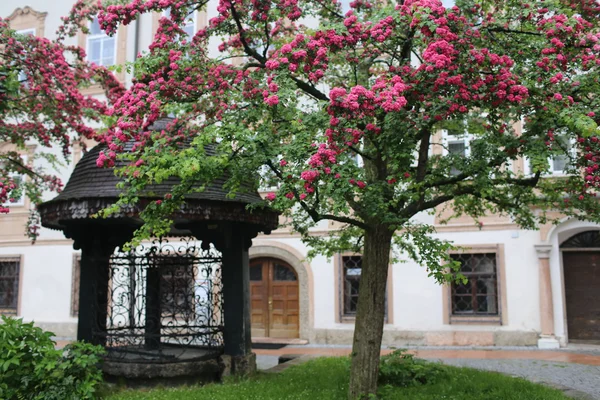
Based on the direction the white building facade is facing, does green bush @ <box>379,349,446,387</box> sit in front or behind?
in front

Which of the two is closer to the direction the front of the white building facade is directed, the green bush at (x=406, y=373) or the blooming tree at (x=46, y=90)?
the green bush

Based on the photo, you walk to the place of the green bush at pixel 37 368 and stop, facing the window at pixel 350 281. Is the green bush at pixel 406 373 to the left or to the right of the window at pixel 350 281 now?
right

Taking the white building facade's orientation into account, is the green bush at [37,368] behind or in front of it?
in front

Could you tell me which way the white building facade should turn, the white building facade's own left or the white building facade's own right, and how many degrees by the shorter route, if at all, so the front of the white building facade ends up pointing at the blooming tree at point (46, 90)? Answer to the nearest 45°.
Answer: approximately 45° to the white building facade's own right

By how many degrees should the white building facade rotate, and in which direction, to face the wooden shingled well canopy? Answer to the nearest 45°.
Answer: approximately 45° to its right

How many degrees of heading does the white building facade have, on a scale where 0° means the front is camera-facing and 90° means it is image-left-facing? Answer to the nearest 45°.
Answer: approximately 0°
